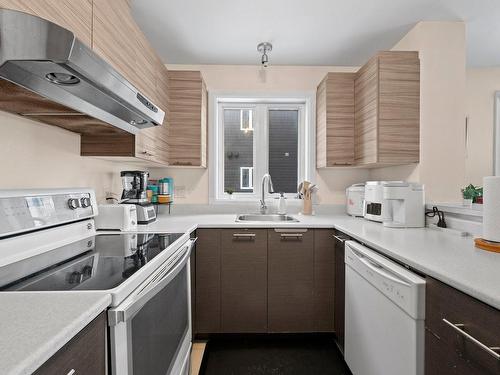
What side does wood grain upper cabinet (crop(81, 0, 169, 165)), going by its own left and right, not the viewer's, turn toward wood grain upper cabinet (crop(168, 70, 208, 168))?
left

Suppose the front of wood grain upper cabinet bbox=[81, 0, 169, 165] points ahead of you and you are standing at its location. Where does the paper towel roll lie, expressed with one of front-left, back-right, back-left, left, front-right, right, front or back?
front

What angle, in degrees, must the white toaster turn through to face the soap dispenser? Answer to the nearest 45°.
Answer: approximately 45° to its left

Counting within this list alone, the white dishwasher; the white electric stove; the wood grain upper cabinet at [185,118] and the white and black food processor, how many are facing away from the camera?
0

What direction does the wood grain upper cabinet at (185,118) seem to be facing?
toward the camera

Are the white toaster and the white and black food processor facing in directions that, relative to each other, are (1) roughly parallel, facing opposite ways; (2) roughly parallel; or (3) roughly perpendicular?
roughly parallel

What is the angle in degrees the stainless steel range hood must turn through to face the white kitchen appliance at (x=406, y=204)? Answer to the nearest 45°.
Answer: approximately 45° to its left

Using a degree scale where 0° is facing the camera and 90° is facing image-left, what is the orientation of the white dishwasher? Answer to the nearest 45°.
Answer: approximately 45°

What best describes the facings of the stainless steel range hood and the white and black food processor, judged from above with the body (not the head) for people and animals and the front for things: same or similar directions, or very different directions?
same or similar directions

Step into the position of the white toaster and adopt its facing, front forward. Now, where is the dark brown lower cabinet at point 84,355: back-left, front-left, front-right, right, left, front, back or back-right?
front-right

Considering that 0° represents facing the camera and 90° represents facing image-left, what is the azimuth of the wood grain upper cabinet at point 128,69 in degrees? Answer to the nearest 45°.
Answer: approximately 315°

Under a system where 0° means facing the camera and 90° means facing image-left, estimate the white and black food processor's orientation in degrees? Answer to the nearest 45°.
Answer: approximately 315°
